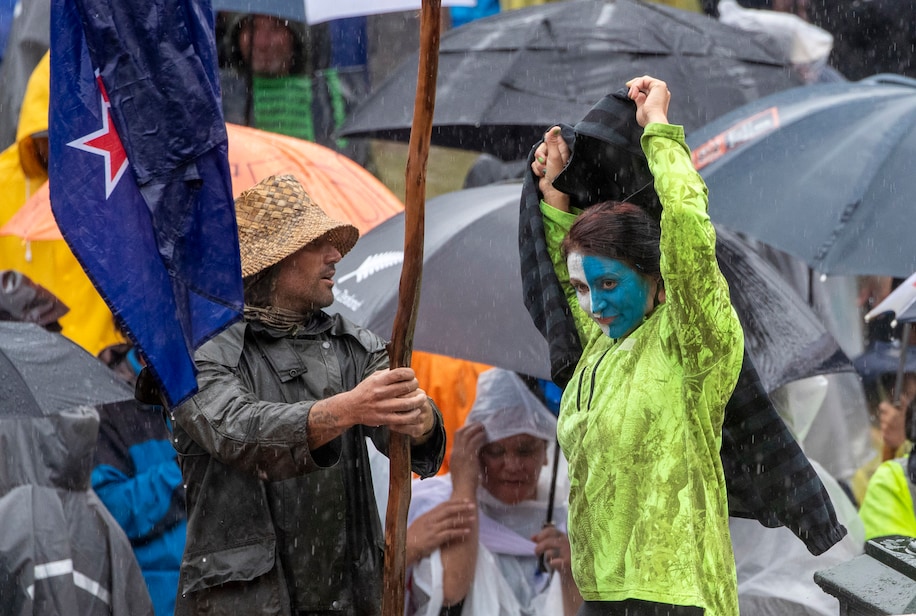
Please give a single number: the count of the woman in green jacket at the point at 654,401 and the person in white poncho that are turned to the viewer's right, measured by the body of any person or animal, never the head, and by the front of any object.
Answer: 0

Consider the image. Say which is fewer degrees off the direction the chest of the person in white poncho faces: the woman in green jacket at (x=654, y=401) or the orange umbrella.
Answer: the woman in green jacket

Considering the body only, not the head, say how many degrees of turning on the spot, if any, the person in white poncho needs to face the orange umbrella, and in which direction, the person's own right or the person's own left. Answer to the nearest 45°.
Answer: approximately 135° to the person's own right

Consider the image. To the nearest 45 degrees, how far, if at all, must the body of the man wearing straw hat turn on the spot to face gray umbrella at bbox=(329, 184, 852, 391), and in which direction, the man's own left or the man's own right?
approximately 90° to the man's own left

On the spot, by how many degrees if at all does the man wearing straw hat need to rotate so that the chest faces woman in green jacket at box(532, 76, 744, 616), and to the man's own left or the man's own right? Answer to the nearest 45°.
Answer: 0° — they already face them

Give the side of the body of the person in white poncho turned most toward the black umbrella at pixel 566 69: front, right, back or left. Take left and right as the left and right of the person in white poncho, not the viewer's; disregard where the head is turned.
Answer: back

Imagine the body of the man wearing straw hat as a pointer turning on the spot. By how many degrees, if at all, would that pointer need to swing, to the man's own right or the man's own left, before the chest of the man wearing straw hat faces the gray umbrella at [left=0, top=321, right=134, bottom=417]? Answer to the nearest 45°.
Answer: approximately 180°

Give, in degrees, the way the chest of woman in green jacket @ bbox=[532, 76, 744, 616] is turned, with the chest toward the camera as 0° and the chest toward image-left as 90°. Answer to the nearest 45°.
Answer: approximately 45°

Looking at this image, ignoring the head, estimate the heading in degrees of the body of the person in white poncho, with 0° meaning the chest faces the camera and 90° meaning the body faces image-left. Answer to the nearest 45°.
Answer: approximately 0°
